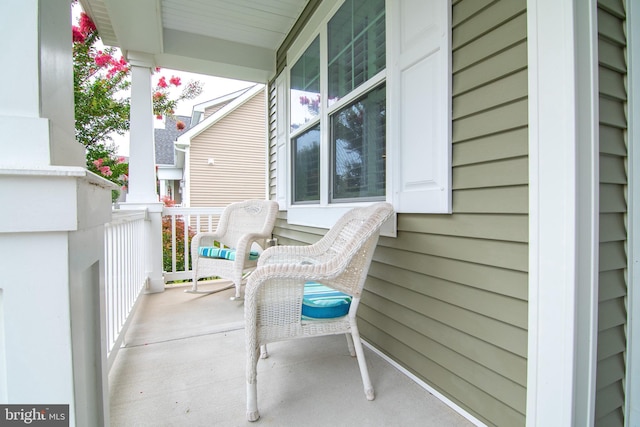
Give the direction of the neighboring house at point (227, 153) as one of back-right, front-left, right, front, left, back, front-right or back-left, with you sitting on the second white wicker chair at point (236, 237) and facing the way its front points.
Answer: back-right

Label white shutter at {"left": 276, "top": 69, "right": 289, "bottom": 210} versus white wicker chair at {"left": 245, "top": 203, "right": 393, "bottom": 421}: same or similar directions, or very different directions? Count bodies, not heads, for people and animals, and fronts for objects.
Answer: same or similar directions

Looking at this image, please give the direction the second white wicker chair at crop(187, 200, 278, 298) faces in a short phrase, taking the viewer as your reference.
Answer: facing the viewer and to the left of the viewer

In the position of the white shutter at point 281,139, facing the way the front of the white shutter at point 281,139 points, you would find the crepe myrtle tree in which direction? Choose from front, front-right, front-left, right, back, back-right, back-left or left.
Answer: front

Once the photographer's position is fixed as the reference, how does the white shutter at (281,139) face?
facing to the left of the viewer

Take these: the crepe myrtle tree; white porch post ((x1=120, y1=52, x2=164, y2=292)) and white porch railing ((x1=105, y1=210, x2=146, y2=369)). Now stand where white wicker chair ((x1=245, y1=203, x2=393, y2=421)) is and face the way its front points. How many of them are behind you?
0

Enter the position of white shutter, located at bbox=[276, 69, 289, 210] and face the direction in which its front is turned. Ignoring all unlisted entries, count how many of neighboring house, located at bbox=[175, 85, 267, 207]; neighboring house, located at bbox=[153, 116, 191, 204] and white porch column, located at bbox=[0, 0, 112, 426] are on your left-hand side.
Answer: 1

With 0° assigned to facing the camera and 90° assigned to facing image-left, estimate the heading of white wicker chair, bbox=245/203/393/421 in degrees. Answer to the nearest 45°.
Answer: approximately 90°

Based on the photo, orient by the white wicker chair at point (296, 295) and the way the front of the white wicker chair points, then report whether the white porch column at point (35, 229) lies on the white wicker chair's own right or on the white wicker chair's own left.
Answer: on the white wicker chair's own left

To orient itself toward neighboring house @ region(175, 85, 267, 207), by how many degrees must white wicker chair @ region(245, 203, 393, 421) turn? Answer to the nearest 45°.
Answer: approximately 90° to its right

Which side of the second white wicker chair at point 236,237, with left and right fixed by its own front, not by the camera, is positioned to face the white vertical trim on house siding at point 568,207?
left

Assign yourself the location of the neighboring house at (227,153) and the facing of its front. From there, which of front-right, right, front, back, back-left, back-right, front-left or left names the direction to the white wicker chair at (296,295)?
left

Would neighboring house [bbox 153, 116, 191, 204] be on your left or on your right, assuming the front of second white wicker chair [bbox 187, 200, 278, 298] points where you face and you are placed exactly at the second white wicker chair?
on your right
